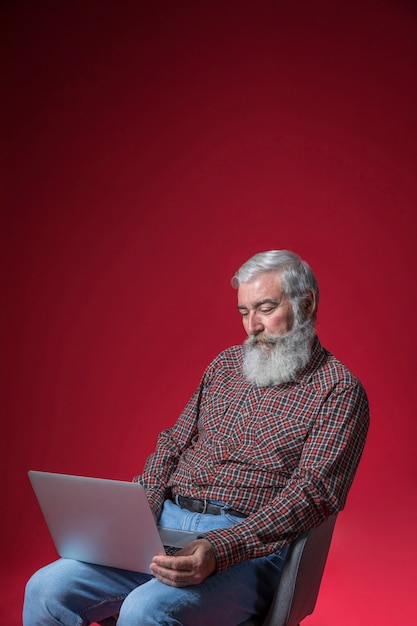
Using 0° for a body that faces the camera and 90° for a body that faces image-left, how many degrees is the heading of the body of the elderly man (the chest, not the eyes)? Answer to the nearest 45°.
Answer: approximately 45°
